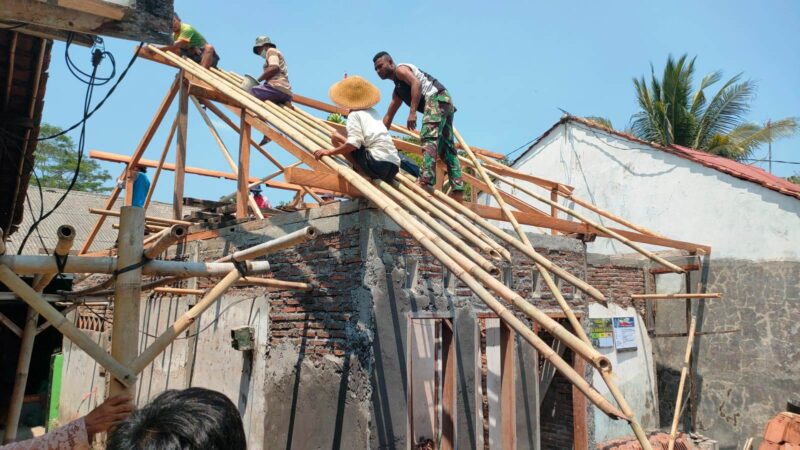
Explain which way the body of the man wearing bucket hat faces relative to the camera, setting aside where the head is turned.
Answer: to the viewer's left

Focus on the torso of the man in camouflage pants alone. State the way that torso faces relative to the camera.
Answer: to the viewer's left

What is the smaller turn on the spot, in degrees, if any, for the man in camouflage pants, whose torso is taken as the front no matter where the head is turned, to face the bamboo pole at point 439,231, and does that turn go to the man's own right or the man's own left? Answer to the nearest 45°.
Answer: approximately 90° to the man's own left

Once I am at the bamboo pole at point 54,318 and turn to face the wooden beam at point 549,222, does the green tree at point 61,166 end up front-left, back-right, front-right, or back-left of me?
front-left

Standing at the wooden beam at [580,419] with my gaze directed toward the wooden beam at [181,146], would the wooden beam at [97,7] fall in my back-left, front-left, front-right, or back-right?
front-left

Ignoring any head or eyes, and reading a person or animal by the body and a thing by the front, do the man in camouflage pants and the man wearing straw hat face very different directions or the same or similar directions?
same or similar directions

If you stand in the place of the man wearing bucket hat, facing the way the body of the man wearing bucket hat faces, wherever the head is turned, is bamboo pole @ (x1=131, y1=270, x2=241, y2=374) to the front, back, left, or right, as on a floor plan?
left

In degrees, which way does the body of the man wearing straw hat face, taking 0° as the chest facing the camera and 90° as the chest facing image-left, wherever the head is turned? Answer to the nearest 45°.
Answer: approximately 90°

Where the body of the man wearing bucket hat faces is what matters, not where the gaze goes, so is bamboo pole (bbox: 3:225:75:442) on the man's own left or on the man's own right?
on the man's own left
